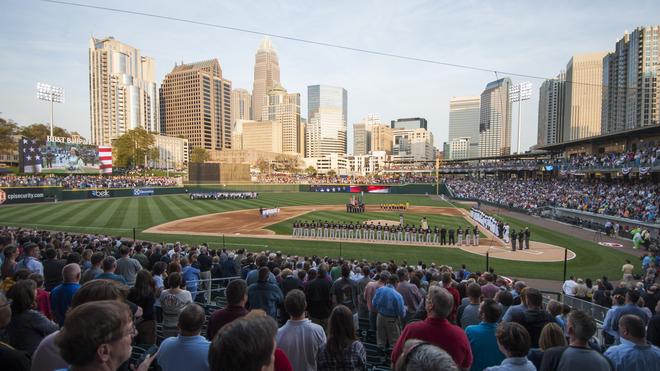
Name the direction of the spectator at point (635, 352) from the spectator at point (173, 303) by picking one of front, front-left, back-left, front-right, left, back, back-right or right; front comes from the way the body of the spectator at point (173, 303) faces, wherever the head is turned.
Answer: back-right

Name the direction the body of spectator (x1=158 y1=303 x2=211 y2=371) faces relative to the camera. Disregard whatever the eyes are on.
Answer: away from the camera

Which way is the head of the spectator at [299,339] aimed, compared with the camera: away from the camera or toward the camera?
away from the camera

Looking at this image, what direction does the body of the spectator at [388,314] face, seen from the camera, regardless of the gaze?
away from the camera

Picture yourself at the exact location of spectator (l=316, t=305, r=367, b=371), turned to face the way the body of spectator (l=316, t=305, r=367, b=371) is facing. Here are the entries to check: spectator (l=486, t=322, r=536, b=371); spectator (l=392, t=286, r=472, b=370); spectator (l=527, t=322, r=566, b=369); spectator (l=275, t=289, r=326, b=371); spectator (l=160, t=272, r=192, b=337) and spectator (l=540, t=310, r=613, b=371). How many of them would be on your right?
4

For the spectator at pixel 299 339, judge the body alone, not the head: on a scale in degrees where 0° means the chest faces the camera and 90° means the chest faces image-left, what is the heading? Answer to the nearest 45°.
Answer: approximately 180°

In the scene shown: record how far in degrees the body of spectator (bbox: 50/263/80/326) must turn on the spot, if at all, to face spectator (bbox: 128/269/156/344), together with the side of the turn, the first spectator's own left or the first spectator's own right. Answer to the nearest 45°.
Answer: approximately 90° to the first spectator's own right

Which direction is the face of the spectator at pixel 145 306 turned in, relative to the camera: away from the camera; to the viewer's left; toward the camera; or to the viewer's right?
away from the camera

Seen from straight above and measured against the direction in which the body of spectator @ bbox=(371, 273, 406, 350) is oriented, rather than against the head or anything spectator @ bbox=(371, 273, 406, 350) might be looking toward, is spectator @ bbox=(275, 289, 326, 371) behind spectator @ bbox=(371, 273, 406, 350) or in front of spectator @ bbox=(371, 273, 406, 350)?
behind

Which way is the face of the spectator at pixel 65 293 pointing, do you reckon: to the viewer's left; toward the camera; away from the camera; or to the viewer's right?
away from the camera

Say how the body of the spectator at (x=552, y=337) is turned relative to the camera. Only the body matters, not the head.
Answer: away from the camera

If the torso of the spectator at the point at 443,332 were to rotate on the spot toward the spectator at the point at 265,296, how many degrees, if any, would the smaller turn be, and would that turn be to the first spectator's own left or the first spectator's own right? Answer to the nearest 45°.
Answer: approximately 45° to the first spectator's own left
